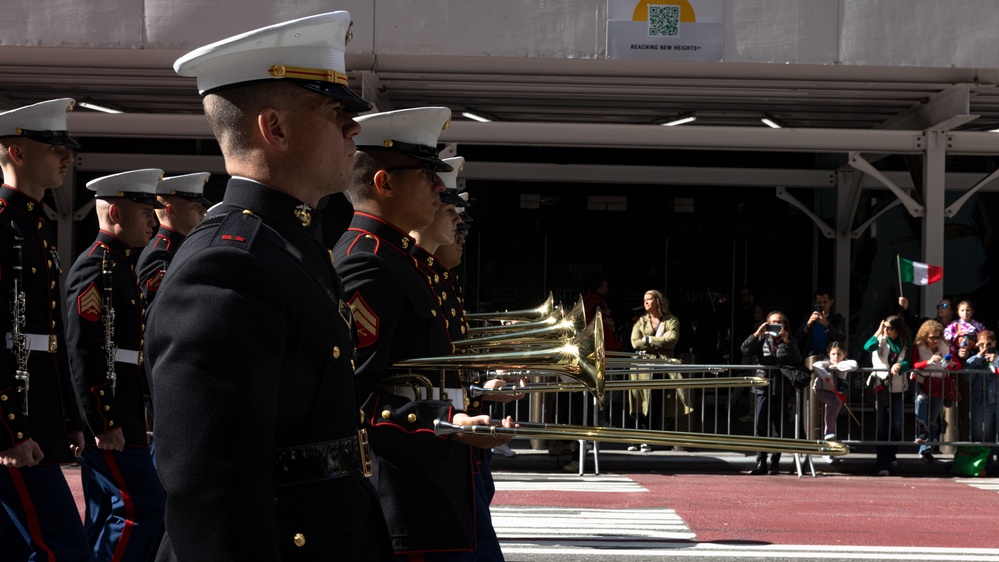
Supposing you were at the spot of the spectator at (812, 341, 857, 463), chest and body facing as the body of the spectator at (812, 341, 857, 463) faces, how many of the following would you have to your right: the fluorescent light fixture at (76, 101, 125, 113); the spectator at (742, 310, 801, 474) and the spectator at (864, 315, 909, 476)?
2

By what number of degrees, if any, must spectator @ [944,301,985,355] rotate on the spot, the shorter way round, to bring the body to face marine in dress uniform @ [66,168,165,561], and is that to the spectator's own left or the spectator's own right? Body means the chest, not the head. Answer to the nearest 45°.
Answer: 0° — they already face them

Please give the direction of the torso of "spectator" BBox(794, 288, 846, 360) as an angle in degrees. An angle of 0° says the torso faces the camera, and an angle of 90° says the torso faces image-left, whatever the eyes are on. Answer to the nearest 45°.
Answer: approximately 0°

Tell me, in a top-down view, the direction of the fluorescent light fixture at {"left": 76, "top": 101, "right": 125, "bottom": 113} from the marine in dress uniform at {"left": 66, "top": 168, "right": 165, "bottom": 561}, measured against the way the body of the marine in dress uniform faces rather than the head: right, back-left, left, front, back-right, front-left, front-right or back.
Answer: left

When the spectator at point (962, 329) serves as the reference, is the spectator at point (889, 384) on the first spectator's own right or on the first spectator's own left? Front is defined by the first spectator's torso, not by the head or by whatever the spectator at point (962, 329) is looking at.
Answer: on the first spectator's own right

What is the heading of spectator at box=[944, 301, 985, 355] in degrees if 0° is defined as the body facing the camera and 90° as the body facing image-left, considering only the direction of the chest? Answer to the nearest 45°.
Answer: approximately 0°

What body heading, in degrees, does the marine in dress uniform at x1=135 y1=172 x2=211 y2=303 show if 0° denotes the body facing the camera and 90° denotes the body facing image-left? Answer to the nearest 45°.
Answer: approximately 270°

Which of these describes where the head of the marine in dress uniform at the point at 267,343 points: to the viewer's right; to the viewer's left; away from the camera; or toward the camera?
to the viewer's right

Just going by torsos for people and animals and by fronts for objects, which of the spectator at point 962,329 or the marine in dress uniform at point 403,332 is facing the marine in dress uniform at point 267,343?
the spectator

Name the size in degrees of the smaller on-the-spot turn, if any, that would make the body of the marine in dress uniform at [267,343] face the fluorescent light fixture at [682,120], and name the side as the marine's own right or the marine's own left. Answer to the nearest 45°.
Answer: approximately 90° to the marine's own left

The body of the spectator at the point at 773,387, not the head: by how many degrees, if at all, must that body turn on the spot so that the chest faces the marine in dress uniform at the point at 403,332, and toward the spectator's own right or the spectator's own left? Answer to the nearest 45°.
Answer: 0° — they already face them

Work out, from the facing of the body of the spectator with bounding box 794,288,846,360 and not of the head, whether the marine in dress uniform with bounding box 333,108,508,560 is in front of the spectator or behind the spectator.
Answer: in front

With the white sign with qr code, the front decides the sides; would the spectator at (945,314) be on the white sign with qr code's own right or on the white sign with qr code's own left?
on the white sign with qr code's own left

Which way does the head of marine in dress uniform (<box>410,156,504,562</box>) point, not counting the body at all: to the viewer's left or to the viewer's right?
to the viewer's right

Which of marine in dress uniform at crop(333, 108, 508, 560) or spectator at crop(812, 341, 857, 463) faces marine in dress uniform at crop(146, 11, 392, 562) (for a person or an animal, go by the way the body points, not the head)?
the spectator

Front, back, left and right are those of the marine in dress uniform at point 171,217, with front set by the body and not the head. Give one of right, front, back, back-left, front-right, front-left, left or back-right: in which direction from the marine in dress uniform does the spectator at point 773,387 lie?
front-left

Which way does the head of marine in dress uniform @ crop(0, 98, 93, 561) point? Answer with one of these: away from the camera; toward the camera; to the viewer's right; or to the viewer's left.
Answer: to the viewer's right
